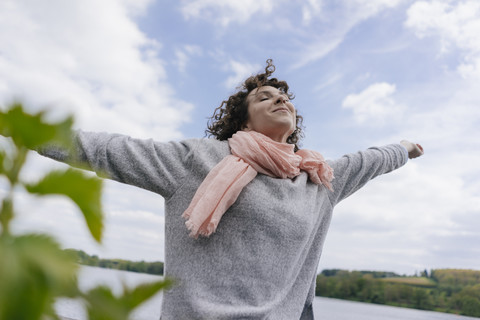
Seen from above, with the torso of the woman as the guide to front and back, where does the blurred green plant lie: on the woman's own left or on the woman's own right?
on the woman's own right

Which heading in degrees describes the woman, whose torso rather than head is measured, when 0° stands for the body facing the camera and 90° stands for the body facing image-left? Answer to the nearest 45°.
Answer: approximately 315°
